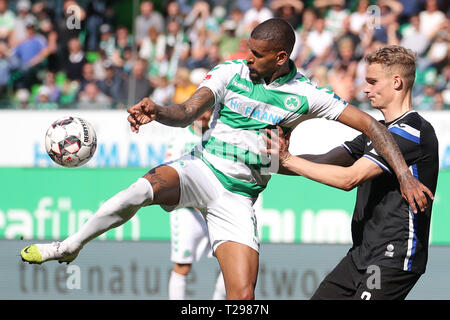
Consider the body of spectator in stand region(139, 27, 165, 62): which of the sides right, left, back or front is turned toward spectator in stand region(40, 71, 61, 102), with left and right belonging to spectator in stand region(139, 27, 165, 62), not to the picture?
right

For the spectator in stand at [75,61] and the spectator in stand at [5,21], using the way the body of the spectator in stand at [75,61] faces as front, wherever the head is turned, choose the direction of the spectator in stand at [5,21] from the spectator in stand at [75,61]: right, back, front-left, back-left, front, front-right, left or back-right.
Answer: back-right

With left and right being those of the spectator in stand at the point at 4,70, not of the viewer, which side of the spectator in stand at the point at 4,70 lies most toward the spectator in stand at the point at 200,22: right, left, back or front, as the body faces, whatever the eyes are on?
left

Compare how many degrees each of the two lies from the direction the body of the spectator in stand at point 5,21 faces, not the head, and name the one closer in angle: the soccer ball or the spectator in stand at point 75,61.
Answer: the soccer ball

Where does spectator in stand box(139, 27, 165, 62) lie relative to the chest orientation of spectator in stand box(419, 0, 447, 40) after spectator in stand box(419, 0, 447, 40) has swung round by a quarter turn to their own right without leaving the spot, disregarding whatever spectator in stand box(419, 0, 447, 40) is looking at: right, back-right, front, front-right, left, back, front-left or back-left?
front

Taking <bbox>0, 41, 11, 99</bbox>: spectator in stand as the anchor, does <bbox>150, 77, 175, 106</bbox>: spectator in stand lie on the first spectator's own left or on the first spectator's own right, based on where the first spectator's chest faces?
on the first spectator's own left
